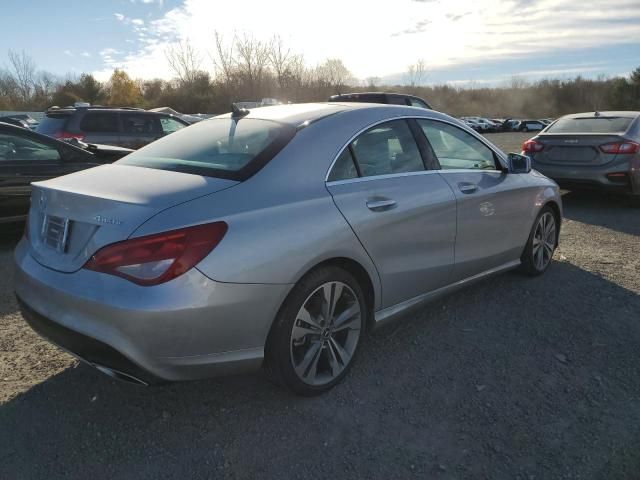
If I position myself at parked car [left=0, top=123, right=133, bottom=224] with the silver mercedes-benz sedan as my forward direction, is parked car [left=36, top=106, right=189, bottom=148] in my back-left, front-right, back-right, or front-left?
back-left

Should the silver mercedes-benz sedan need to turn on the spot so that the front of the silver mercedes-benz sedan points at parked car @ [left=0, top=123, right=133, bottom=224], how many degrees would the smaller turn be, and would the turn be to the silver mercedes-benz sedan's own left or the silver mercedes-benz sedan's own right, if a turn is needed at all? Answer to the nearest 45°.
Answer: approximately 90° to the silver mercedes-benz sedan's own left

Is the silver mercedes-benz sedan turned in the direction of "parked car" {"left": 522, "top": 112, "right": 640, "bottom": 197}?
yes

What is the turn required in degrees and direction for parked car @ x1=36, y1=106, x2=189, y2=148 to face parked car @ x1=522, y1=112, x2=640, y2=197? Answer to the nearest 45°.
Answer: approximately 90° to its right

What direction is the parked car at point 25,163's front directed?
to the viewer's right

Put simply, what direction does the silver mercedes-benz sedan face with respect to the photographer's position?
facing away from the viewer and to the right of the viewer

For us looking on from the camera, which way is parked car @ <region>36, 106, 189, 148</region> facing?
facing away from the viewer and to the right of the viewer

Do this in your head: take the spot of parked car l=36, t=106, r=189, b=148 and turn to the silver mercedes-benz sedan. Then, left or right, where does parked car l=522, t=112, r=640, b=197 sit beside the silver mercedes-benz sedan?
left

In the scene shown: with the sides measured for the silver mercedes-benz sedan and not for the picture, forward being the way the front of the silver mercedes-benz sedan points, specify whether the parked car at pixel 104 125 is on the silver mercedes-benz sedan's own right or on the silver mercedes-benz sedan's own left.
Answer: on the silver mercedes-benz sedan's own left

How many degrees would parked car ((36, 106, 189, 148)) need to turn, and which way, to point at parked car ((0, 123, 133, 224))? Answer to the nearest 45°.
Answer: approximately 135° to its right

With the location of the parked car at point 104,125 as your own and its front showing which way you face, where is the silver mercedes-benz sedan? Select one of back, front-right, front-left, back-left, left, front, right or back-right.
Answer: back-right
